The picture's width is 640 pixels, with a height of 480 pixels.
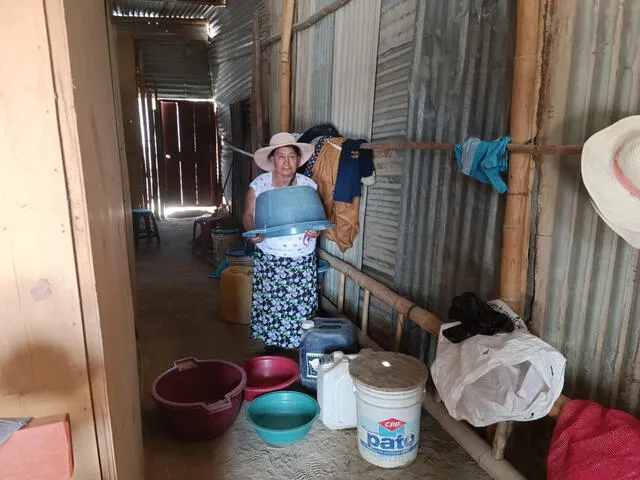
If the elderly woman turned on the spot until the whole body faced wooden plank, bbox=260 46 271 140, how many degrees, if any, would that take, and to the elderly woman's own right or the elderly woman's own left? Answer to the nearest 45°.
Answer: approximately 180°

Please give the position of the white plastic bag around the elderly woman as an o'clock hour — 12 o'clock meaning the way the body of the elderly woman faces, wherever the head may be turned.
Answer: The white plastic bag is roughly at 11 o'clock from the elderly woman.

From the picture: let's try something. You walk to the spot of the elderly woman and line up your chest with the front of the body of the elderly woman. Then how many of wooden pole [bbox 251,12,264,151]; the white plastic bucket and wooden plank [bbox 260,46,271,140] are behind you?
2

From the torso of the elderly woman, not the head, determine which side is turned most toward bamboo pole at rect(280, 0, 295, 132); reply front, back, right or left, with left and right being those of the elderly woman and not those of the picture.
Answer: back

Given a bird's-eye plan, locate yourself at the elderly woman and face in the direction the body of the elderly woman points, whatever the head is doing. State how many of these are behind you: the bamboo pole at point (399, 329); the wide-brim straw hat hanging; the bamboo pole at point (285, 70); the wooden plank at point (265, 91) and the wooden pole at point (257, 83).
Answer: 3

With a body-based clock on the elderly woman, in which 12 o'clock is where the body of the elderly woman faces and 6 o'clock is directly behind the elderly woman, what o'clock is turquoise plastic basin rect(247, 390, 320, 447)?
The turquoise plastic basin is roughly at 12 o'clock from the elderly woman.

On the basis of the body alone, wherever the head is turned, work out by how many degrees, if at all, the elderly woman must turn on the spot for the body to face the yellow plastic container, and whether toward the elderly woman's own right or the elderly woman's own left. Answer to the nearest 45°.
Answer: approximately 135° to the elderly woman's own right

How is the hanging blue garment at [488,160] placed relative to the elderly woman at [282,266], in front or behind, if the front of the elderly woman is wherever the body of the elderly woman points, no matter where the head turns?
in front

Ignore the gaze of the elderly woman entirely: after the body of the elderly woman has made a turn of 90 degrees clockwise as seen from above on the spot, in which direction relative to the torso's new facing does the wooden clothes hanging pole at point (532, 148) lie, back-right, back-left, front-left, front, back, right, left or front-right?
back-left

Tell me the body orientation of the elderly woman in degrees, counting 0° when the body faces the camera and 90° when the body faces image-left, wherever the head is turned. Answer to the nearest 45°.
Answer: approximately 0°

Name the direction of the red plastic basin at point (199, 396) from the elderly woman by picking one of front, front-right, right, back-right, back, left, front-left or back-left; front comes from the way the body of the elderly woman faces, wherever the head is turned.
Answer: front-right
